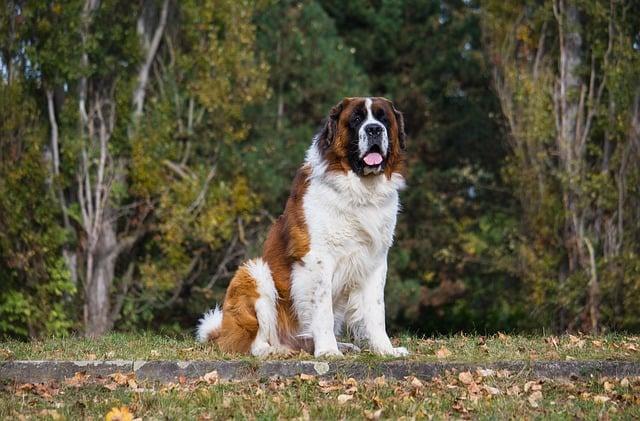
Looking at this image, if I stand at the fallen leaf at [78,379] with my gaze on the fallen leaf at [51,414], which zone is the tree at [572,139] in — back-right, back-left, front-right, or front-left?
back-left

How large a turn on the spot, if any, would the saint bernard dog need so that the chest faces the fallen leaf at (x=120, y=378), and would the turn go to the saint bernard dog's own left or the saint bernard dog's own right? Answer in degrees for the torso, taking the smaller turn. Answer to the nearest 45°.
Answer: approximately 90° to the saint bernard dog's own right

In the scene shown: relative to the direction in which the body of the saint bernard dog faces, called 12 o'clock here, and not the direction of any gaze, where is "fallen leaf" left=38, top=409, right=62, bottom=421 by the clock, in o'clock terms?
The fallen leaf is roughly at 3 o'clock from the saint bernard dog.

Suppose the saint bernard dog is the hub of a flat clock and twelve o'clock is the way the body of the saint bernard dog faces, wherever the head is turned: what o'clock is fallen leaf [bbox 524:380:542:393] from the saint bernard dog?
The fallen leaf is roughly at 12 o'clock from the saint bernard dog.

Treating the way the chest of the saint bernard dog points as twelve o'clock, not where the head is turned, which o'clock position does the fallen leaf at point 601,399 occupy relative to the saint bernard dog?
The fallen leaf is roughly at 12 o'clock from the saint bernard dog.

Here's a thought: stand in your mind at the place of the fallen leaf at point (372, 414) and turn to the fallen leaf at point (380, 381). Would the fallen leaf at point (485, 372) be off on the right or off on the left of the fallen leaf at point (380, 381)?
right

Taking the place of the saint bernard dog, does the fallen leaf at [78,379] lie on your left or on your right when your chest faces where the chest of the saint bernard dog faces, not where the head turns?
on your right

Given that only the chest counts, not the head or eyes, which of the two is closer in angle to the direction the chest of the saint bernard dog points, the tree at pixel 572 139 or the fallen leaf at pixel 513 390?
the fallen leaf

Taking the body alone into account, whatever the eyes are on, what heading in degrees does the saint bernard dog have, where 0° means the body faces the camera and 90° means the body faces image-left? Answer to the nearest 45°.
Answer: approximately 315°

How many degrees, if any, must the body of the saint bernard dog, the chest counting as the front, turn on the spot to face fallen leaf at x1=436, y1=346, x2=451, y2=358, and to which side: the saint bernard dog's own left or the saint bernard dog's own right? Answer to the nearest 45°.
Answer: approximately 45° to the saint bernard dog's own left
